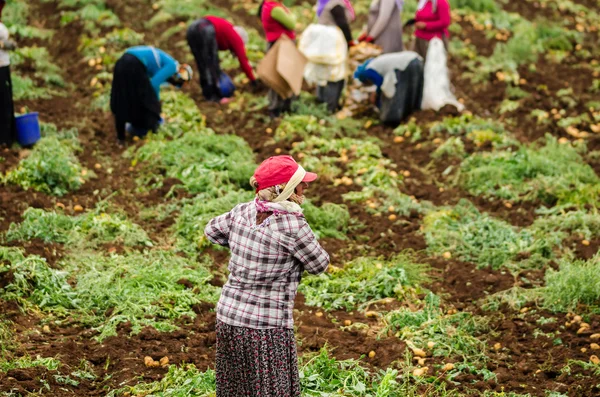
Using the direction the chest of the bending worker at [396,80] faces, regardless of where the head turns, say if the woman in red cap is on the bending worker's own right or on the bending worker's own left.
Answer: on the bending worker's own left

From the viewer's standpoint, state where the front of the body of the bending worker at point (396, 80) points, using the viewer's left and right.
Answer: facing to the left of the viewer

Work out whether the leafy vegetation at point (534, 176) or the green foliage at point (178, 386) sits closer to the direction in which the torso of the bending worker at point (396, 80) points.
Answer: the green foliage

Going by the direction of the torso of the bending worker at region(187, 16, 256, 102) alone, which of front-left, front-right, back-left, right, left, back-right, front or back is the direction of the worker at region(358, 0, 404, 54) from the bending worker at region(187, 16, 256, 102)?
front

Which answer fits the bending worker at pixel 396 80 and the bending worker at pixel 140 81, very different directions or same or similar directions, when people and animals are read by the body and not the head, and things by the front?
very different directions

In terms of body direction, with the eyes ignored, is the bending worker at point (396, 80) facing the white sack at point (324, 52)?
yes

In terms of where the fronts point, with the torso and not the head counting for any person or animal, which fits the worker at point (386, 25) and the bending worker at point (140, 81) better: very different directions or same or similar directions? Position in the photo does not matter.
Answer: very different directions

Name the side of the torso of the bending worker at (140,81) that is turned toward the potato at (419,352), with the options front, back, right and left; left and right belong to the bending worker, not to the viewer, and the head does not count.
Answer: right

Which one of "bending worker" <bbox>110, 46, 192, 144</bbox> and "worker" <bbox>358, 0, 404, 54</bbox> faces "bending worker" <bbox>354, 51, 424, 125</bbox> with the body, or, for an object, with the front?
"bending worker" <bbox>110, 46, 192, 144</bbox>

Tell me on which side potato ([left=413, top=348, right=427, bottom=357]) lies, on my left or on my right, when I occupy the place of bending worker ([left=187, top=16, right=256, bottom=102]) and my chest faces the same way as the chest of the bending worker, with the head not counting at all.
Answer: on my right

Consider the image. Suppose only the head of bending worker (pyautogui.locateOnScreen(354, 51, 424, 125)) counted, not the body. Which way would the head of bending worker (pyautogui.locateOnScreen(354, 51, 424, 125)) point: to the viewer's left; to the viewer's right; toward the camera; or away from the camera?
to the viewer's left

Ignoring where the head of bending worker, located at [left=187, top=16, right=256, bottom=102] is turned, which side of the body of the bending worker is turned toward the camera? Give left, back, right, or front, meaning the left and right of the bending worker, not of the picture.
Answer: right

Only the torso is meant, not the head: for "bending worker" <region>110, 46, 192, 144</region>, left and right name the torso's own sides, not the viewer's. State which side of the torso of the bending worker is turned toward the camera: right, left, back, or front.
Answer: right

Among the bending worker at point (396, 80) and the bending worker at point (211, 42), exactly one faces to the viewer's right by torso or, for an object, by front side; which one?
the bending worker at point (211, 42)

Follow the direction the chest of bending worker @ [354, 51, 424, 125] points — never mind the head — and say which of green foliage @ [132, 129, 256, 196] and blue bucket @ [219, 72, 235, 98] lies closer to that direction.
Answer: the blue bucket

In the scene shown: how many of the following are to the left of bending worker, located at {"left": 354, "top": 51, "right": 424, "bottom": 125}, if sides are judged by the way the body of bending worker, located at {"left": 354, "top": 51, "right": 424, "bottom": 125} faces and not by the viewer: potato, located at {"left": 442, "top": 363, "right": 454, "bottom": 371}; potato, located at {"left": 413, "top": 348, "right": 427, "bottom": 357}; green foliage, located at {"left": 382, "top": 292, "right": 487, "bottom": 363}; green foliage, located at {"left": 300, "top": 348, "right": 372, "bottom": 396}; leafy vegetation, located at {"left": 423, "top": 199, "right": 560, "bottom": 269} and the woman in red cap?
6

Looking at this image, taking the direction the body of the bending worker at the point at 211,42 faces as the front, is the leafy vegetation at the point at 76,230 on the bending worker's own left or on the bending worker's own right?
on the bending worker's own right
